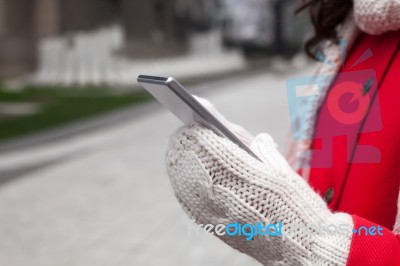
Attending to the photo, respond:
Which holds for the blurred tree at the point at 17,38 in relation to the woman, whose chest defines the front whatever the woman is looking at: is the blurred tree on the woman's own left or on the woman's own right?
on the woman's own right

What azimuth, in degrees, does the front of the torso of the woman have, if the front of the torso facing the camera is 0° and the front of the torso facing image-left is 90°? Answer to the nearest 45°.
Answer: approximately 45°

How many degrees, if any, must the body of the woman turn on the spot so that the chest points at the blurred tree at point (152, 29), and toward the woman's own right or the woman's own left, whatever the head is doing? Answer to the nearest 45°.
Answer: approximately 135° to the woman's own right
